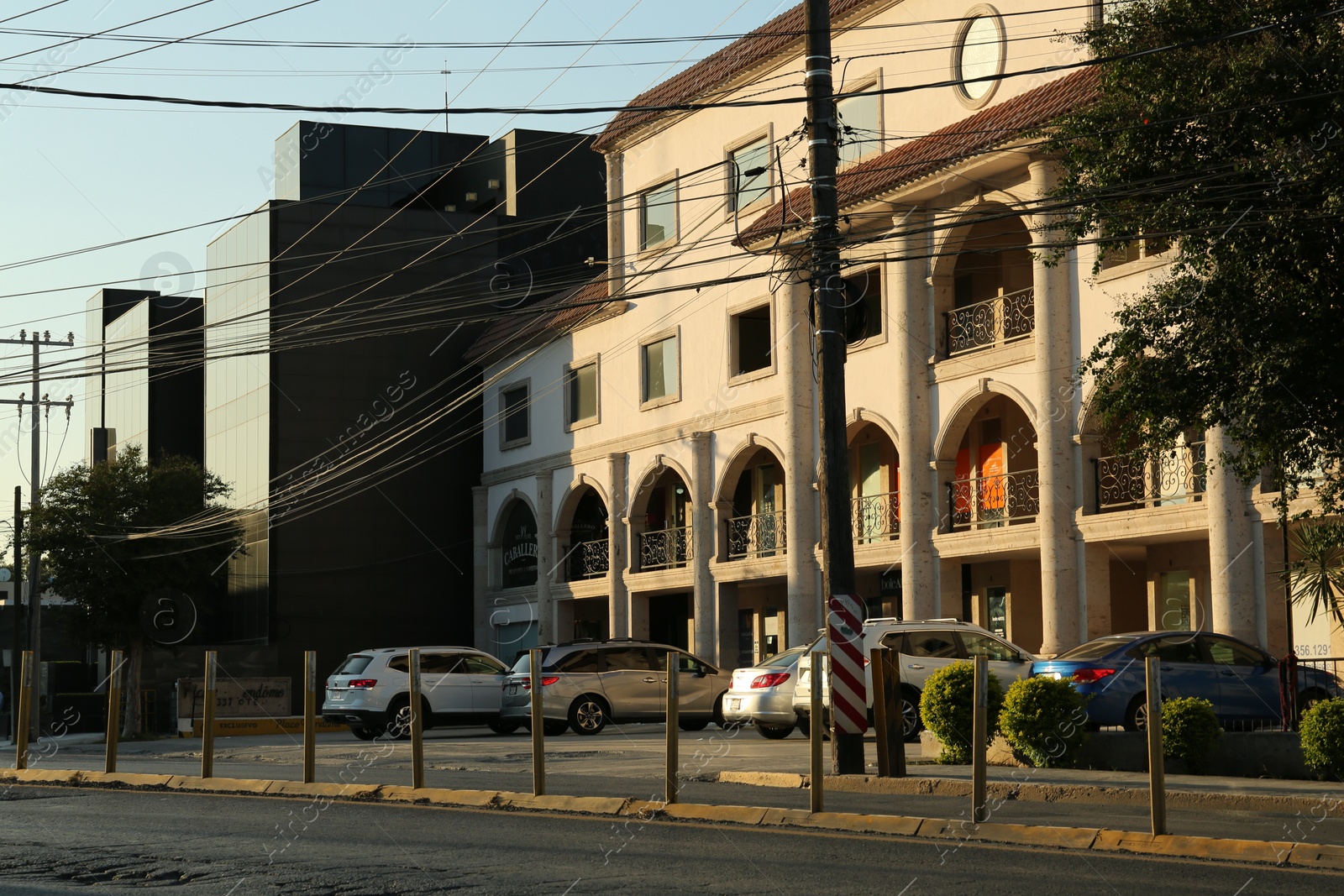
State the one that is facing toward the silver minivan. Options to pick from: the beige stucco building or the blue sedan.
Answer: the beige stucco building

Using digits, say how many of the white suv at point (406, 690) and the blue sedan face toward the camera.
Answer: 0

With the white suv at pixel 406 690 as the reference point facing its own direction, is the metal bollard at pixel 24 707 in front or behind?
behind

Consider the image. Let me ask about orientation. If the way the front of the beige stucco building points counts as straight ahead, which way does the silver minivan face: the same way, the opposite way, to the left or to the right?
the opposite way

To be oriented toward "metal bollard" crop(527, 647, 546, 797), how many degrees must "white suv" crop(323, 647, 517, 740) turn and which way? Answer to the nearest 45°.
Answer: approximately 135° to its right

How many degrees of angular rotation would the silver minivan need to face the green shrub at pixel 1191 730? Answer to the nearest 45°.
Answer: approximately 90° to its right

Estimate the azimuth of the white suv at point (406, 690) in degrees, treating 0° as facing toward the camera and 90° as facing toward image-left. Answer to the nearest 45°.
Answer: approximately 225°

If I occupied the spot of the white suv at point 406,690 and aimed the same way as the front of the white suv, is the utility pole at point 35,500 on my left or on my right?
on my left

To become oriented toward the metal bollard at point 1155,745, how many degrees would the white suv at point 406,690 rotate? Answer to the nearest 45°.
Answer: approximately 135° to its right

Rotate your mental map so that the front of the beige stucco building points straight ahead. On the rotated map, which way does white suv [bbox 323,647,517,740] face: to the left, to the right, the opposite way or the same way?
the opposite way

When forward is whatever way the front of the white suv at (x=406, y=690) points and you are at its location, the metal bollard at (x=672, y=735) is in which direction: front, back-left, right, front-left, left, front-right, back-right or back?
back-right

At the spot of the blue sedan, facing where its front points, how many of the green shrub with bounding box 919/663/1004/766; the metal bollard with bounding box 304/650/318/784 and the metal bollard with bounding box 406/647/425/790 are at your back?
3

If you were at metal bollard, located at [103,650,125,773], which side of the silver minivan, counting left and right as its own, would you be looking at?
back

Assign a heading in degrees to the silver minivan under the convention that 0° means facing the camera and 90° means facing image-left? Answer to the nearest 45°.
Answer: approximately 225°

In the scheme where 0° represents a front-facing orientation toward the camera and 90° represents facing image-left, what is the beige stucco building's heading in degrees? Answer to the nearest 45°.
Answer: approximately 45°
